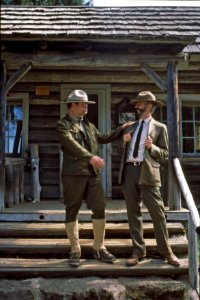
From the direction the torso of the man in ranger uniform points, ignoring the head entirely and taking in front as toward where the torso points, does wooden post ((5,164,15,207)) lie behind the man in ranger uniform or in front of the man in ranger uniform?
behind

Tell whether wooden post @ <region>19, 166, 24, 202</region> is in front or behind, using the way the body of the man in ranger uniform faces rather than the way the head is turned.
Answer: behind

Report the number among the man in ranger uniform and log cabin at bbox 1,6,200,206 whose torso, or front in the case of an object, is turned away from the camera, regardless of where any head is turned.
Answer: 0

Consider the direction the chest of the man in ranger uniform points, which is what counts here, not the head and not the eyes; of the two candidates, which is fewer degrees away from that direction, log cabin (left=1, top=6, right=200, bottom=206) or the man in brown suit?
the man in brown suit

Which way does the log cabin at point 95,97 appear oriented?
toward the camera

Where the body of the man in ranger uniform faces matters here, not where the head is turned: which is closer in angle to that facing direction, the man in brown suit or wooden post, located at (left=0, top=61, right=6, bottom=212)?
the man in brown suit

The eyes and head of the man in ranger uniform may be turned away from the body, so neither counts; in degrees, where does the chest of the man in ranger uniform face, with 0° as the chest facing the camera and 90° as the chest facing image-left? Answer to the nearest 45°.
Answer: approximately 315°
